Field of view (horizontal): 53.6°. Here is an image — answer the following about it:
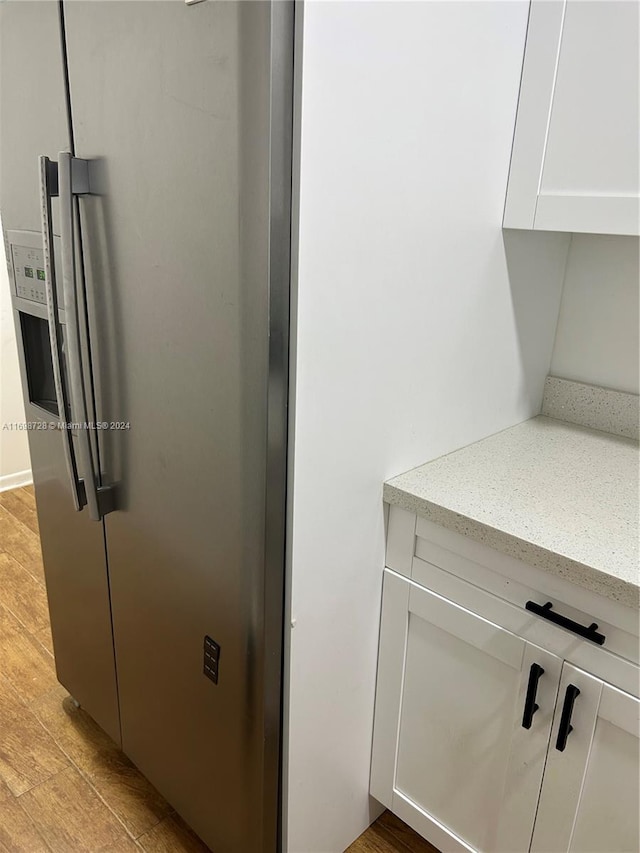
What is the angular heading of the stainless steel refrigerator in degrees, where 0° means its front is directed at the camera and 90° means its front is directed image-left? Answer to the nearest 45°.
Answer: approximately 45°

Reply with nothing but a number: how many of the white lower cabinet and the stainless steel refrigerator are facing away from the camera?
0

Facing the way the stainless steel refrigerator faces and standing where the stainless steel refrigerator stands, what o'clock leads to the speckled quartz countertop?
The speckled quartz countertop is roughly at 8 o'clock from the stainless steel refrigerator.

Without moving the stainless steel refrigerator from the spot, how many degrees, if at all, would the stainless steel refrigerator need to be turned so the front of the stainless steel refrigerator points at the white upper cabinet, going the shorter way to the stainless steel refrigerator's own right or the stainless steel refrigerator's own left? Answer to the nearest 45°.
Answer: approximately 135° to the stainless steel refrigerator's own left
